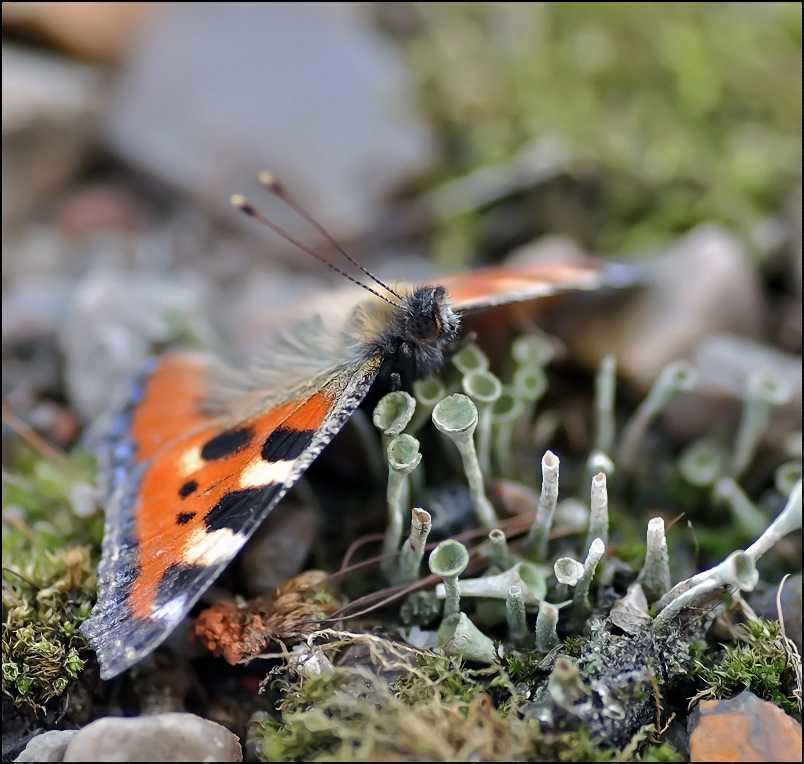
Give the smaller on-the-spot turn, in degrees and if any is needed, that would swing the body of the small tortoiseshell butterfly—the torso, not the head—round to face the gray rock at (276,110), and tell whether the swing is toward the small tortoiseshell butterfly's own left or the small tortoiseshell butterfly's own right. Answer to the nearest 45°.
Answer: approximately 135° to the small tortoiseshell butterfly's own left

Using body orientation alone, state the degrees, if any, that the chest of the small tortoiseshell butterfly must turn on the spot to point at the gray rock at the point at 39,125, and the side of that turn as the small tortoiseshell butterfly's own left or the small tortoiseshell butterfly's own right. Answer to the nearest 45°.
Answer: approximately 135° to the small tortoiseshell butterfly's own left

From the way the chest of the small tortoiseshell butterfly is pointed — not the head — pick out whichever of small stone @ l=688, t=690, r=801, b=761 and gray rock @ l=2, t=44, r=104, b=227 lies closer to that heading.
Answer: the small stone
